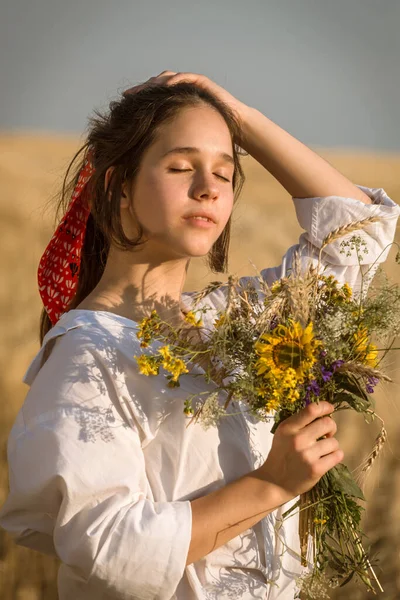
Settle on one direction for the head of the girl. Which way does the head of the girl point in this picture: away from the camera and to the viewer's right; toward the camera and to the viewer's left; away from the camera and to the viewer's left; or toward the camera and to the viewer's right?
toward the camera and to the viewer's right

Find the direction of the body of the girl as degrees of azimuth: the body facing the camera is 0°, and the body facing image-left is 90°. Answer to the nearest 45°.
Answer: approximately 315°
